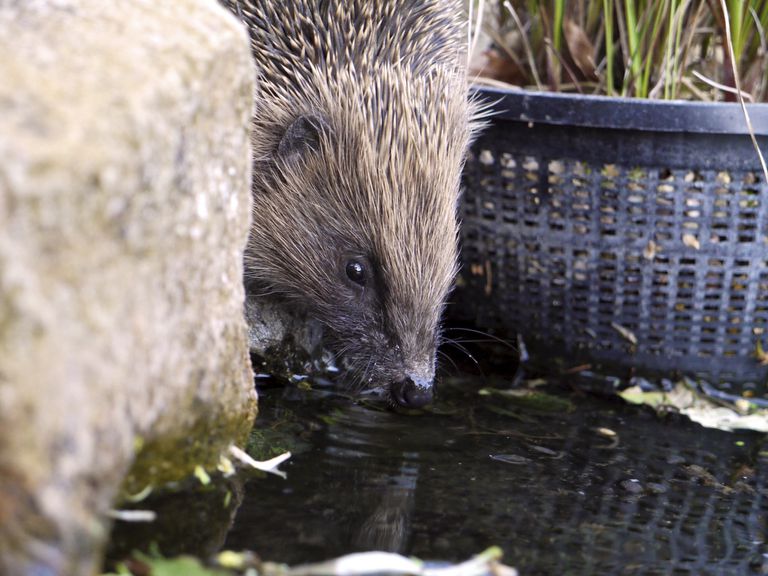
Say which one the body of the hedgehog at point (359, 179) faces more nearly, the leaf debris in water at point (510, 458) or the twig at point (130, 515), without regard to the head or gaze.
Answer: the leaf debris in water

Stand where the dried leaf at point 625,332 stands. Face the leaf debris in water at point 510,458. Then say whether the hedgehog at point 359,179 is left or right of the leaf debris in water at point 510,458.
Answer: right

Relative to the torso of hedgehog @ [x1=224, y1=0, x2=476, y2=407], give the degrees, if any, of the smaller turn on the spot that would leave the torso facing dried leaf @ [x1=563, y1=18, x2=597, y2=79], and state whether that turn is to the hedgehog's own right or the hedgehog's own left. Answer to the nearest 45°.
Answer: approximately 90° to the hedgehog's own left

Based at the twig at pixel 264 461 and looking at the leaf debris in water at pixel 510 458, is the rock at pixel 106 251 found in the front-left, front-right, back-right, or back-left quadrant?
back-right

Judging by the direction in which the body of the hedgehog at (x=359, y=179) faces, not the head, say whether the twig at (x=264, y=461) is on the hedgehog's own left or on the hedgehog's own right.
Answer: on the hedgehog's own right

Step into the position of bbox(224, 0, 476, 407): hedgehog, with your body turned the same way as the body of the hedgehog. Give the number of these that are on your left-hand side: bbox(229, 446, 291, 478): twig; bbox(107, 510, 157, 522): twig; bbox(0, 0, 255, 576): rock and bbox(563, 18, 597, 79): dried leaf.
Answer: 1

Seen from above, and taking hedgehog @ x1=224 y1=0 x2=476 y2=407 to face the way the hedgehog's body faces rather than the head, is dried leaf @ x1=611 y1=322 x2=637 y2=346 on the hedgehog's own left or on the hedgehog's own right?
on the hedgehog's own left

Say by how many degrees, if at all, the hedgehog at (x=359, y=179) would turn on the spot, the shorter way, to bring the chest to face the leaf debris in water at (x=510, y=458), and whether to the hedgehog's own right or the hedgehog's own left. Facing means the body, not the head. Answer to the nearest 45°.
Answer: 0° — it already faces it

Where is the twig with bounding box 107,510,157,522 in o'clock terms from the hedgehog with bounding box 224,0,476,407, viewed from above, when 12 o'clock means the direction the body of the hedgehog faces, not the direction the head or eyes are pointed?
The twig is roughly at 2 o'clock from the hedgehog.

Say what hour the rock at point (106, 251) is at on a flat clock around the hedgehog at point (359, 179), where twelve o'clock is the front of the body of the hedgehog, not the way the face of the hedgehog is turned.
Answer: The rock is roughly at 2 o'clock from the hedgehog.

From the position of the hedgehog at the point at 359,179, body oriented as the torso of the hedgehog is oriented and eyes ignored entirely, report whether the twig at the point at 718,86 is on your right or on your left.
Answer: on your left

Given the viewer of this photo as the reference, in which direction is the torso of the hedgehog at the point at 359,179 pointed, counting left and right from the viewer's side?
facing the viewer and to the right of the viewer
